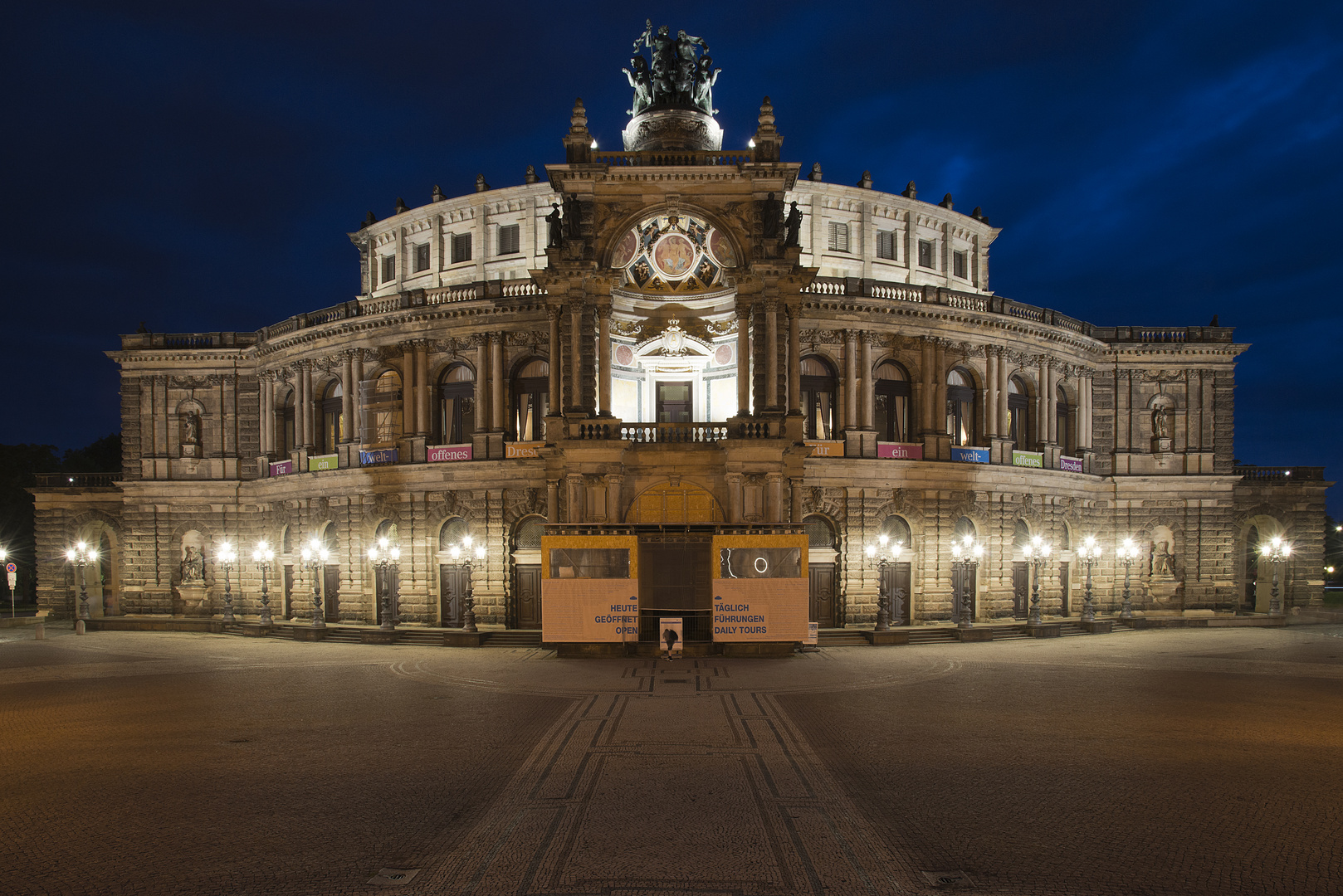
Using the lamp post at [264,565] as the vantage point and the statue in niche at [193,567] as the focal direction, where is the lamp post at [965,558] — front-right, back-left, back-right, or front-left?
back-right

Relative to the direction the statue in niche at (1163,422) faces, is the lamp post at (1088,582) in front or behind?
in front

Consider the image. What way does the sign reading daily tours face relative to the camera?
toward the camera

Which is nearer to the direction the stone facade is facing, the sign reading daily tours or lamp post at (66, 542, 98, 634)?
the sign reading daily tours

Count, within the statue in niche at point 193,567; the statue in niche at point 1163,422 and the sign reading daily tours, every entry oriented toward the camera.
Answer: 3

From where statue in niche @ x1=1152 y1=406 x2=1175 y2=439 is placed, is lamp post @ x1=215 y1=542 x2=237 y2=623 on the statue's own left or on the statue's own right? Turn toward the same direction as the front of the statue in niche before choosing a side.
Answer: on the statue's own right

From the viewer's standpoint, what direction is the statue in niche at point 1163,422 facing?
toward the camera

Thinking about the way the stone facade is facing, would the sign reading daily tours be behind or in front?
in front

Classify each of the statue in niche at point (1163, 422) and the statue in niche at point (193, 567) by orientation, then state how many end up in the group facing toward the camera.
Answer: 2

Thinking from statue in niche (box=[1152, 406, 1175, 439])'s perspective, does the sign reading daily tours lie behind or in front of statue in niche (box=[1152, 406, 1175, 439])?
in front

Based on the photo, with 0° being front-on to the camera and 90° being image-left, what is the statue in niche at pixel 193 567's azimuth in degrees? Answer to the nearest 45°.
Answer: approximately 0°
